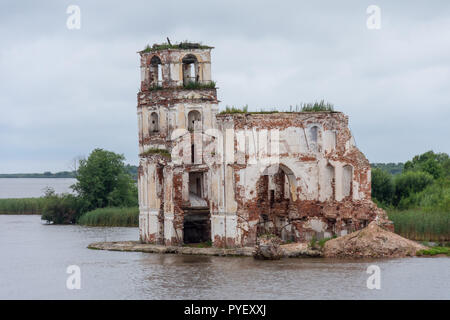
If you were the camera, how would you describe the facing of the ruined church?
facing the viewer and to the left of the viewer

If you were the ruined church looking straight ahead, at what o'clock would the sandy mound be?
The sandy mound is roughly at 8 o'clock from the ruined church.
